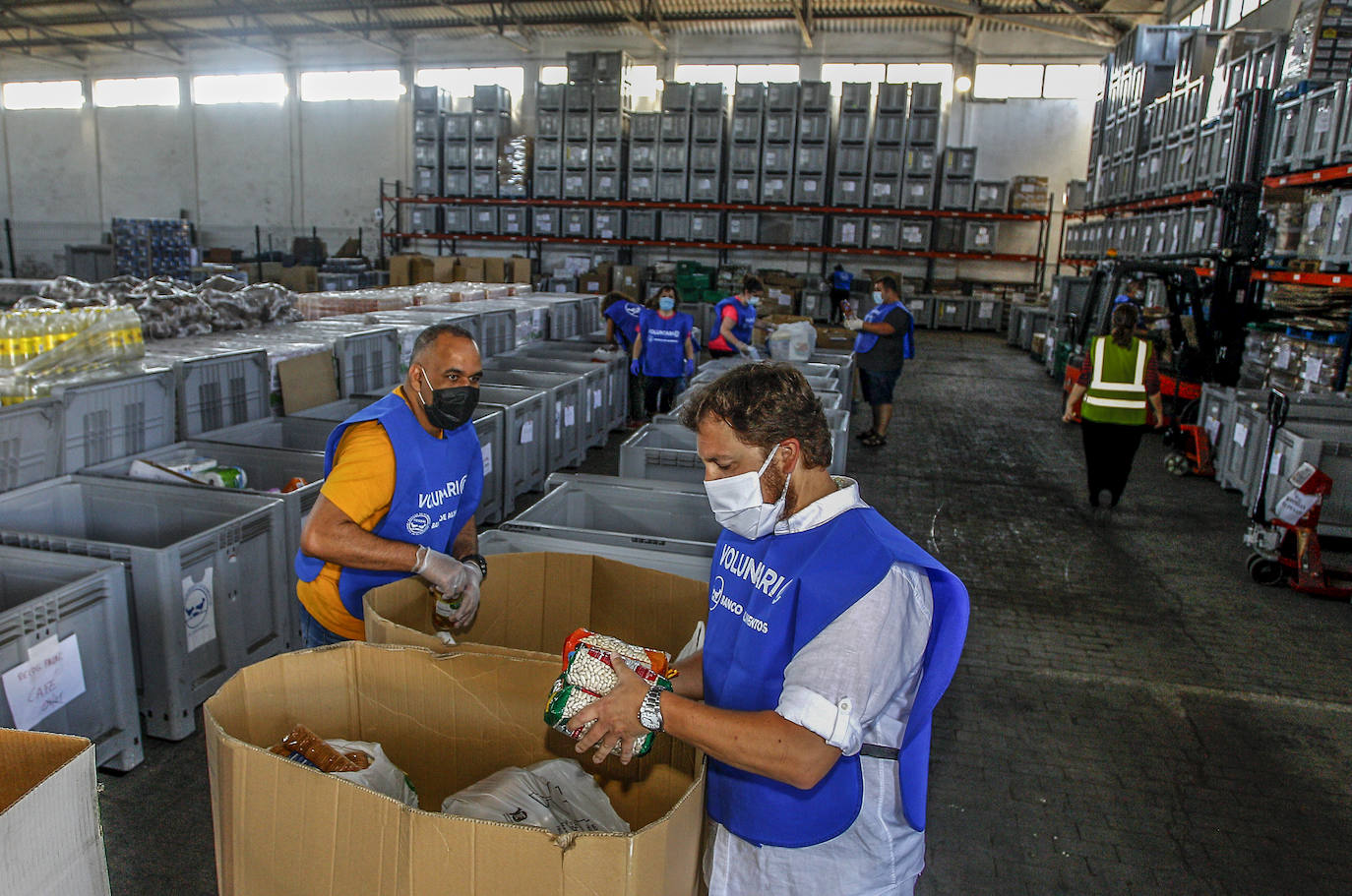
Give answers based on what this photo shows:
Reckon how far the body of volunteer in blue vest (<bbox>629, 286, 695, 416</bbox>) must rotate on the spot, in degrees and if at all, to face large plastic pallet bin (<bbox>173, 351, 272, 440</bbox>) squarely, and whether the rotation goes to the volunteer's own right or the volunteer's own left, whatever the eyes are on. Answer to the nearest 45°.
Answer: approximately 45° to the volunteer's own right

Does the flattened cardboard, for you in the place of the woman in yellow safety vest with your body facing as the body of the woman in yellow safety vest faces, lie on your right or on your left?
on your left

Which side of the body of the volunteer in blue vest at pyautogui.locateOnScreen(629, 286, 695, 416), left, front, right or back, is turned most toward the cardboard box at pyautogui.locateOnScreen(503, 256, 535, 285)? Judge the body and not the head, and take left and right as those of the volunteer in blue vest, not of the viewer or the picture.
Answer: back

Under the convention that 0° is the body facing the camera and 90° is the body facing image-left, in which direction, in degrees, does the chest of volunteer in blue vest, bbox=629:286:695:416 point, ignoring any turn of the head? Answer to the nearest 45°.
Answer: approximately 0°

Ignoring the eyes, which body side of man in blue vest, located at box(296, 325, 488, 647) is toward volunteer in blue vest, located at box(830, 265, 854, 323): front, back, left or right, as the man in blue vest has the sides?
left

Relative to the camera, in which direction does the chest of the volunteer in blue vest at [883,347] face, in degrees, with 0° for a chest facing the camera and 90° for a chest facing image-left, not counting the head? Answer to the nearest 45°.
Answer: approximately 90°

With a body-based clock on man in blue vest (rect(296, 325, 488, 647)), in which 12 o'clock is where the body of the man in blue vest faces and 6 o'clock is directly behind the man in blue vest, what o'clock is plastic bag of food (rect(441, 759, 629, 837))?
The plastic bag of food is roughly at 1 o'clock from the man in blue vest.

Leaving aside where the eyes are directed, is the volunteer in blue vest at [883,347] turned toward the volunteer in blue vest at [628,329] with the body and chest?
yes

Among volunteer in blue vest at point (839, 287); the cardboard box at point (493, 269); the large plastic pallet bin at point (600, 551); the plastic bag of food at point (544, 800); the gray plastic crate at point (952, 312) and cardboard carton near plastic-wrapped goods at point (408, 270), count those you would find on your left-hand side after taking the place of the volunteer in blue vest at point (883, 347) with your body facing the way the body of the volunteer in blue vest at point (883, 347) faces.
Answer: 2

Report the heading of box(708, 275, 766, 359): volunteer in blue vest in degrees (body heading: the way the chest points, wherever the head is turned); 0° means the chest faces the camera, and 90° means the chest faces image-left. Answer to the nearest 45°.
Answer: approximately 315°

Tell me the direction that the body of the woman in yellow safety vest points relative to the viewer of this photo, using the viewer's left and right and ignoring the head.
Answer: facing away from the viewer

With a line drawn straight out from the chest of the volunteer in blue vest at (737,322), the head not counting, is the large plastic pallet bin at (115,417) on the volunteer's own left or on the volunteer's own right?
on the volunteer's own right

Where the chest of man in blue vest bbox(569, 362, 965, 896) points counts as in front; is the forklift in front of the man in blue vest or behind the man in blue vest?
behind

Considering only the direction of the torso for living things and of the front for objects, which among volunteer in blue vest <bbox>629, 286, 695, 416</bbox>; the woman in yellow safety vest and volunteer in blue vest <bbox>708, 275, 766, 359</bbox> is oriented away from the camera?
the woman in yellow safety vest

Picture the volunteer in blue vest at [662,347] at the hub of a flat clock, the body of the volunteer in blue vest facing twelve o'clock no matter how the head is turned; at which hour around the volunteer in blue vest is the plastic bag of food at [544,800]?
The plastic bag of food is roughly at 12 o'clock from the volunteer in blue vest.

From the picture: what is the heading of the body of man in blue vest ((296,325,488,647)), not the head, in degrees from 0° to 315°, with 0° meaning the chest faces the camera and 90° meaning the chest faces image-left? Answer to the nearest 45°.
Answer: approximately 315°
